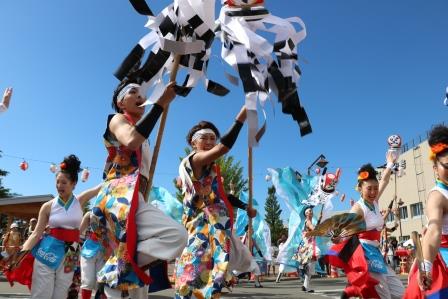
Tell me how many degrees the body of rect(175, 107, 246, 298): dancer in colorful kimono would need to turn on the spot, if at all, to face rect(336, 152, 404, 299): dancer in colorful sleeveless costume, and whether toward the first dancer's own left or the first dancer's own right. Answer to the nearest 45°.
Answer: approximately 90° to the first dancer's own left

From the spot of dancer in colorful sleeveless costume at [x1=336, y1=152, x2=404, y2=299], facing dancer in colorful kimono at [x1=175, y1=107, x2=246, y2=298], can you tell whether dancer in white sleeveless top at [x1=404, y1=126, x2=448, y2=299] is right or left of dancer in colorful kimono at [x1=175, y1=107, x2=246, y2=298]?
left

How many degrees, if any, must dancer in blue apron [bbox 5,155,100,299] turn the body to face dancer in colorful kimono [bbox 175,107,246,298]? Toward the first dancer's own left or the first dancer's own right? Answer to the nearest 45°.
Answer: approximately 45° to the first dancer's own left

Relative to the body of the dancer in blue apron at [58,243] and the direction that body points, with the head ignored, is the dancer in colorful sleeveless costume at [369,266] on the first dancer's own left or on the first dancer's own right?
on the first dancer's own left

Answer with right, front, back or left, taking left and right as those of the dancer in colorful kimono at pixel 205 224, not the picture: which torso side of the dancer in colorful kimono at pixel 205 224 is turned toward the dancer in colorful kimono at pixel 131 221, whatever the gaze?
right

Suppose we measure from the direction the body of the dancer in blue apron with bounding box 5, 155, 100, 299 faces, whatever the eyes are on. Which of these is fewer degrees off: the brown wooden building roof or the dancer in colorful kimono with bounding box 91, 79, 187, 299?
the dancer in colorful kimono

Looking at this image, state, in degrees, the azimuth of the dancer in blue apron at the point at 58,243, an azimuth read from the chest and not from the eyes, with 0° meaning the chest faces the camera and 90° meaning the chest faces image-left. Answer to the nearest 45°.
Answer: approximately 0°

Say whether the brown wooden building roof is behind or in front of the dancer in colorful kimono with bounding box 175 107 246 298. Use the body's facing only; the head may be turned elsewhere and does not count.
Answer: behind

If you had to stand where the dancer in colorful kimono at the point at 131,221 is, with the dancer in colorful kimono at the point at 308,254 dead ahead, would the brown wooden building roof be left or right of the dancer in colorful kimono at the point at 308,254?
left
